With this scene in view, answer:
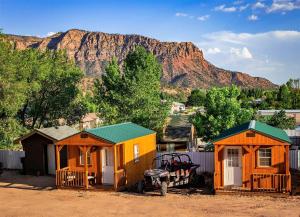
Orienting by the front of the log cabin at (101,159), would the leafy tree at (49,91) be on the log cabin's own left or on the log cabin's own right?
on the log cabin's own right

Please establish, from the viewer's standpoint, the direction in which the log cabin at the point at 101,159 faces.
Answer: facing the viewer and to the left of the viewer

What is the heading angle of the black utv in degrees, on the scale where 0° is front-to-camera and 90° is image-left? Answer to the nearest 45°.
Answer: approximately 45°

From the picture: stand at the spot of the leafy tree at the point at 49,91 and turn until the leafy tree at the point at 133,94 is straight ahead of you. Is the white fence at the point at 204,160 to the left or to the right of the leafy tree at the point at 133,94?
right

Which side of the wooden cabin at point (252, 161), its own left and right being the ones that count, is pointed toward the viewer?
front

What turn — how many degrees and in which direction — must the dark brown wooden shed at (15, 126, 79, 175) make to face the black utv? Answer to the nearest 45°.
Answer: approximately 90° to its left

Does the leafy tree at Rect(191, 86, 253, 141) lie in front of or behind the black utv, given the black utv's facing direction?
behind

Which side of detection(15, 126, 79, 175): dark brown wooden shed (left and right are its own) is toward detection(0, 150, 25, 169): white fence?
right

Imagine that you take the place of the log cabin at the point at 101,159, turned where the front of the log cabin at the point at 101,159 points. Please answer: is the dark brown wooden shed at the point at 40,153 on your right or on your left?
on your right

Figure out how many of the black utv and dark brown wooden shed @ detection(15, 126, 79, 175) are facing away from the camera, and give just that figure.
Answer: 0
